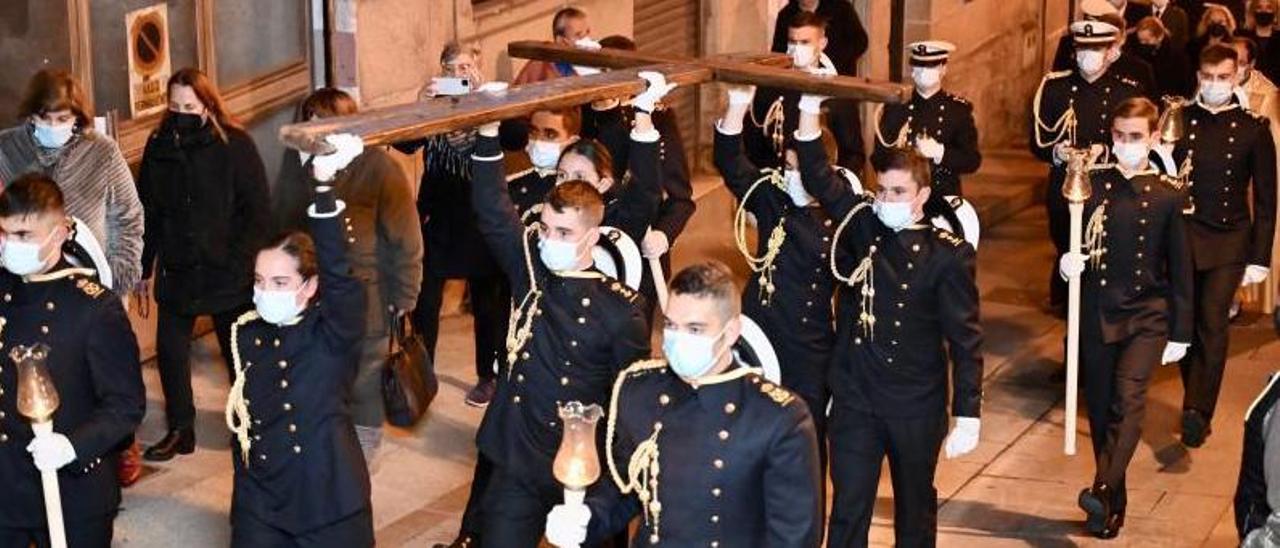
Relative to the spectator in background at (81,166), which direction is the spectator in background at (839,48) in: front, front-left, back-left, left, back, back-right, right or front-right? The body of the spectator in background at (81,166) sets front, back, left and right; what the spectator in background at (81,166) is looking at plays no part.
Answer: back-left

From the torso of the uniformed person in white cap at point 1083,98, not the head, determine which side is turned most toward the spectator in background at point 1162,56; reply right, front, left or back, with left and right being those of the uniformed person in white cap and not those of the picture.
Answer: back

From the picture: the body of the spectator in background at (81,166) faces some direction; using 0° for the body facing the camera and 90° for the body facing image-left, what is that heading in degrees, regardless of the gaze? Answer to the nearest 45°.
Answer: approximately 0°

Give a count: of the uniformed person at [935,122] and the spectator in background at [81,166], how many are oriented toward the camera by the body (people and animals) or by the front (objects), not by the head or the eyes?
2

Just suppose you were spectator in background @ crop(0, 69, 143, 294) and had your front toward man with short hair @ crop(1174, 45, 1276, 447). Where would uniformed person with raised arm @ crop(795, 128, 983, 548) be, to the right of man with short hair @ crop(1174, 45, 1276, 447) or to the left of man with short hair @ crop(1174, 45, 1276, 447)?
right

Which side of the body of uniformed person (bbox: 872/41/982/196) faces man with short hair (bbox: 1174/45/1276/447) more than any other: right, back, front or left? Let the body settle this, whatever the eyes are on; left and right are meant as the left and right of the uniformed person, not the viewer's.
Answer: left

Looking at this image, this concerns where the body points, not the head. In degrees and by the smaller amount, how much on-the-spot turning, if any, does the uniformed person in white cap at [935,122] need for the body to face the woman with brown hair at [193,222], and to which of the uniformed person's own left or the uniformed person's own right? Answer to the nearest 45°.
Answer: approximately 45° to the uniformed person's own right

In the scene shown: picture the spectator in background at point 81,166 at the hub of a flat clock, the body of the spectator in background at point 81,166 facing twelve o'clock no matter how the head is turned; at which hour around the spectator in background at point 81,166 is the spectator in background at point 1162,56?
the spectator in background at point 1162,56 is roughly at 8 o'clock from the spectator in background at point 81,166.

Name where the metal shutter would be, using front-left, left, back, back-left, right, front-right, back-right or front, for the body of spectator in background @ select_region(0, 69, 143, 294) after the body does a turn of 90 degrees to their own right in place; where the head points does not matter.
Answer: back-right

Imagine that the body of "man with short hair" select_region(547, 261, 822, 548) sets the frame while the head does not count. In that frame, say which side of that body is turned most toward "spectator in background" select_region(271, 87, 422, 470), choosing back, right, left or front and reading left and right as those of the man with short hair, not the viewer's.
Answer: right

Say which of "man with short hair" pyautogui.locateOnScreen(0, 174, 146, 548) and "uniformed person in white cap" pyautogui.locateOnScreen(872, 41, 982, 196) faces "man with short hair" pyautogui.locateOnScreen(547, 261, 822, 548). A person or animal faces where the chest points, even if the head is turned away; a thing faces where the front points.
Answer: the uniformed person in white cap
